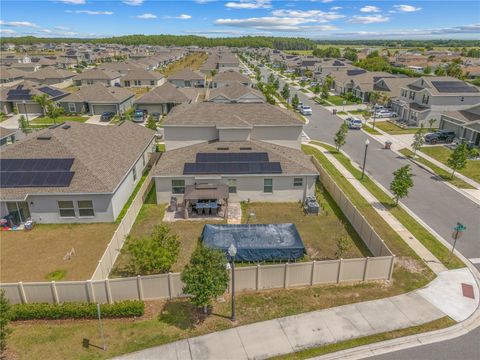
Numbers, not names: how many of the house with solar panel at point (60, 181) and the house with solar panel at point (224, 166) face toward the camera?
0

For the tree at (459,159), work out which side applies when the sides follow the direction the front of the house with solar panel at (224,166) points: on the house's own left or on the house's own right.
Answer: on the house's own right

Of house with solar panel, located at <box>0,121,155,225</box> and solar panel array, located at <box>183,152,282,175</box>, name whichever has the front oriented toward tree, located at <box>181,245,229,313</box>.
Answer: the solar panel array

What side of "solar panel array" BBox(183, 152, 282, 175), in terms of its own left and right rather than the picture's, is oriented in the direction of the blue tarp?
front

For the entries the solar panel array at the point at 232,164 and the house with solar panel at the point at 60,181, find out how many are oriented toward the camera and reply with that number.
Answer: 1

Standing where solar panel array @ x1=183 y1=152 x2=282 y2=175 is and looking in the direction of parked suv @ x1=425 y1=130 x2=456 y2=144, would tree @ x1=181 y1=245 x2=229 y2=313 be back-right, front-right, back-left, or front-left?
back-right

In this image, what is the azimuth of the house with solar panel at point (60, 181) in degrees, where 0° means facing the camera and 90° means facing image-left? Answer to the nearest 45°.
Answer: approximately 180°

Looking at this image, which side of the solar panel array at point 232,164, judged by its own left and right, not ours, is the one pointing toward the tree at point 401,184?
left

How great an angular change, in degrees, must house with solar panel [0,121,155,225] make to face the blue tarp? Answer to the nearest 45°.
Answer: approximately 135° to its right

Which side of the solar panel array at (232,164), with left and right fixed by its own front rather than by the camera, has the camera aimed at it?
front

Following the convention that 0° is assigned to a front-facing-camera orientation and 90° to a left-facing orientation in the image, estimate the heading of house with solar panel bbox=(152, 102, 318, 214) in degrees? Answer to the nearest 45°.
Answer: approximately 180°

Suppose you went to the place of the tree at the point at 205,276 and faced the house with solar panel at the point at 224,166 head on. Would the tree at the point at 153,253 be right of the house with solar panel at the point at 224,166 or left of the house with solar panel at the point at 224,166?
left

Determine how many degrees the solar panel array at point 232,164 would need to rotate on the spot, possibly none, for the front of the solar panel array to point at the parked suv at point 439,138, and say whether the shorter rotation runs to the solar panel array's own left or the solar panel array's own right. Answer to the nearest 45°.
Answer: approximately 135° to the solar panel array's own left
